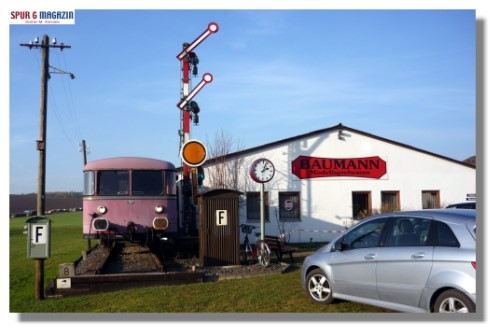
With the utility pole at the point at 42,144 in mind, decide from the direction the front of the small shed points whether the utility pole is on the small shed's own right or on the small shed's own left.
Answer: on the small shed's own right

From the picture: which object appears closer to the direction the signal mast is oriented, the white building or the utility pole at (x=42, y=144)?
the utility pole

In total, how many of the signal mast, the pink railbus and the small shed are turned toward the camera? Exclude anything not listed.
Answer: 3

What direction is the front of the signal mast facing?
toward the camera

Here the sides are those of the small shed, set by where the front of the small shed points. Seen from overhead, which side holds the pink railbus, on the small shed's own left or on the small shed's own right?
on the small shed's own right

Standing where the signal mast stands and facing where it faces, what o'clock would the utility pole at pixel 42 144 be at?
The utility pole is roughly at 1 o'clock from the signal mast.

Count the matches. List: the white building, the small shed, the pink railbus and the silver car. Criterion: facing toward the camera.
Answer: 3

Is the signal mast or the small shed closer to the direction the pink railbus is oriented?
the small shed

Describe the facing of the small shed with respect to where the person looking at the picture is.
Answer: facing the viewer

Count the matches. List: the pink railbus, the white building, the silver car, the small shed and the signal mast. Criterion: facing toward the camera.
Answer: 4

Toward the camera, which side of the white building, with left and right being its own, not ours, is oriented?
front
